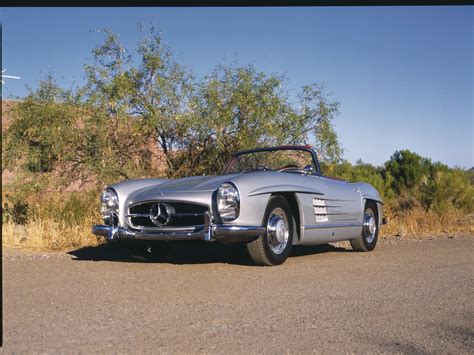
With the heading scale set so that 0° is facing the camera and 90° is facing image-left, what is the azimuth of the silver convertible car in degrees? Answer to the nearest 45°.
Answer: approximately 45°

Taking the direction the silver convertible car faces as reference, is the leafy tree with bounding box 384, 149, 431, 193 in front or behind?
behind
